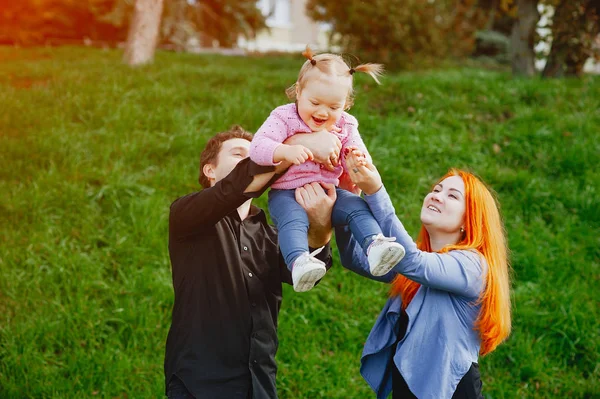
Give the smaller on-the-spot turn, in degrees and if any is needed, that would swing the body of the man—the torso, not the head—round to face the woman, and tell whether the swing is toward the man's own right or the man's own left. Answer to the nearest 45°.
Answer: approximately 45° to the man's own left

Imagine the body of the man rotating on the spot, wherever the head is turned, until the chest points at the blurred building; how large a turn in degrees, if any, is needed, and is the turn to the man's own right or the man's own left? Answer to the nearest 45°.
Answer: approximately 135° to the man's own left

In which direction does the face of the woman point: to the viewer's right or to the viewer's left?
to the viewer's left

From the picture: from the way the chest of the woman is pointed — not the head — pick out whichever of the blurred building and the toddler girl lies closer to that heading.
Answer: the toddler girl

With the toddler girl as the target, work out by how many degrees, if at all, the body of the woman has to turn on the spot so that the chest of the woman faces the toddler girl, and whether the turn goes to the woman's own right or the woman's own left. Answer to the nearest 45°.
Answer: approximately 45° to the woman's own right

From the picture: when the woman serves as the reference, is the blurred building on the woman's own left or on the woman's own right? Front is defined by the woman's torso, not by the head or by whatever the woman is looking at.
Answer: on the woman's own right

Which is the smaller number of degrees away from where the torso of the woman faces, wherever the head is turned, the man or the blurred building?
the man

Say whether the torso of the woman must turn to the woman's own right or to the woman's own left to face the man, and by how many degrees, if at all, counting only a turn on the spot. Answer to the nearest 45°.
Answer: approximately 45° to the woman's own right
